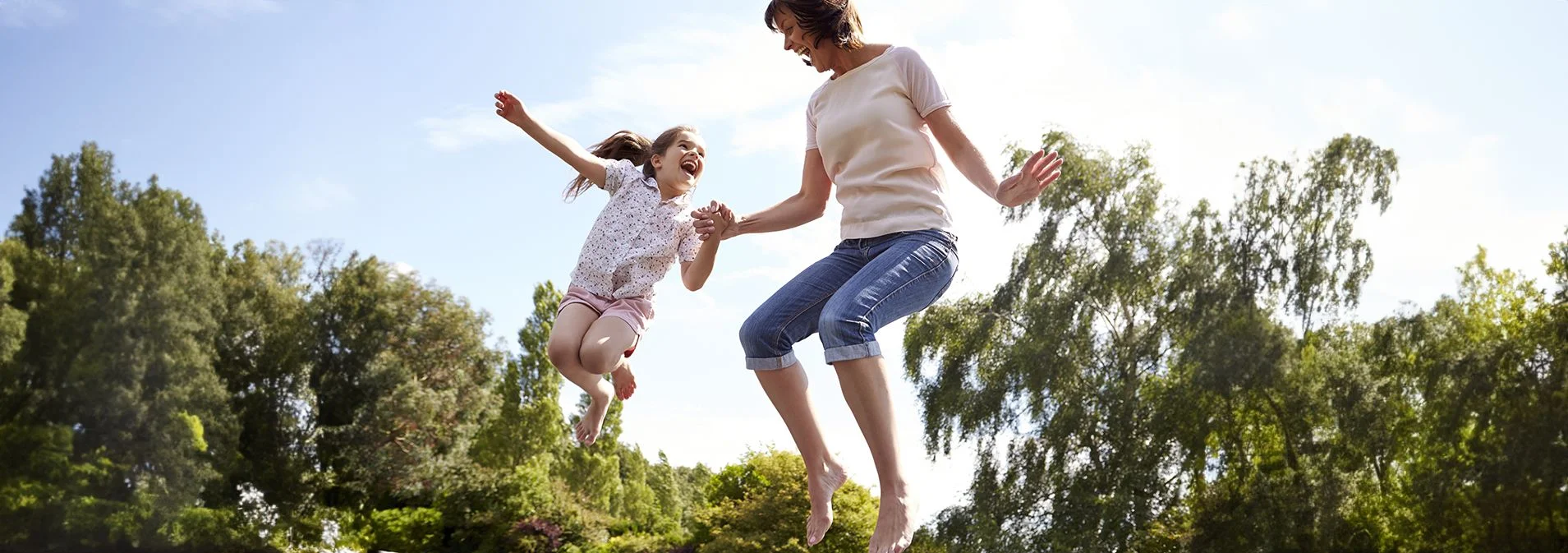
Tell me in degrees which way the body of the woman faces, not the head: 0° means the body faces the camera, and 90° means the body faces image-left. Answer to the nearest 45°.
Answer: approximately 45°

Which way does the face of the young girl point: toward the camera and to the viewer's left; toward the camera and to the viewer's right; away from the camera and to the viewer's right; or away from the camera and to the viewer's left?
toward the camera and to the viewer's right

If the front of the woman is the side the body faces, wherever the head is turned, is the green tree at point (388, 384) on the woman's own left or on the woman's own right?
on the woman's own right

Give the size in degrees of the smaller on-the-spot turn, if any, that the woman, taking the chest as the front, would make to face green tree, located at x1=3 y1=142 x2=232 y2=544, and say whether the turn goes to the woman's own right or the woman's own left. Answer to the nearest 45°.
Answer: approximately 90° to the woman's own right

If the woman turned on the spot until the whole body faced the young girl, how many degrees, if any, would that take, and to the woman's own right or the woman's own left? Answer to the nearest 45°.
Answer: approximately 90° to the woman's own right

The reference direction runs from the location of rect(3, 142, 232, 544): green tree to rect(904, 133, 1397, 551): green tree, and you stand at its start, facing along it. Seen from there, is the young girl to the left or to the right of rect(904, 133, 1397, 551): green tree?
right

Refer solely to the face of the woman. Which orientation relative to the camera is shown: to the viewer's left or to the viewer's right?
to the viewer's left

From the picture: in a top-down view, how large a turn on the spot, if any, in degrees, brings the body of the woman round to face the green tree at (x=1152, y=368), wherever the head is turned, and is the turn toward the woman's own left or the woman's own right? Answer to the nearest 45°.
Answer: approximately 135° to the woman's own right

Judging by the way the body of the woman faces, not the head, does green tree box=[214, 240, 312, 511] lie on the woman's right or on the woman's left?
on the woman's right
